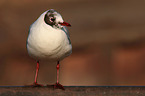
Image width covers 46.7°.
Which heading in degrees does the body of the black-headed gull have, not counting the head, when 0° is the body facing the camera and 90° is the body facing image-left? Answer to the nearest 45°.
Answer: approximately 0°
